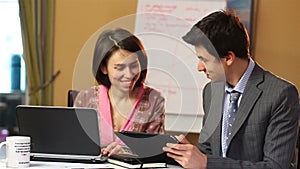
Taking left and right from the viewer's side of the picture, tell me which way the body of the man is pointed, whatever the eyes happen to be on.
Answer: facing the viewer and to the left of the viewer

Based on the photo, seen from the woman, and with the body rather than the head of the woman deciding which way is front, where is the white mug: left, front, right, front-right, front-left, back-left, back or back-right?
front-right

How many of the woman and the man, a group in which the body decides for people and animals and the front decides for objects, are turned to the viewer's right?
0

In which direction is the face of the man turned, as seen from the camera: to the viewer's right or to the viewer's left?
to the viewer's left

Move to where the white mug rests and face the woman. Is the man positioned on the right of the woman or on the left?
right

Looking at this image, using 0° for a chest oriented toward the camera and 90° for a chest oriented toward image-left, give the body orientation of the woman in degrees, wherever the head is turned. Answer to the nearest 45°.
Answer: approximately 0°

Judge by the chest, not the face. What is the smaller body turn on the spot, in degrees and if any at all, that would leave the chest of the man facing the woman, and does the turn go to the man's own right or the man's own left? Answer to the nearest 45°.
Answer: approximately 45° to the man's own right

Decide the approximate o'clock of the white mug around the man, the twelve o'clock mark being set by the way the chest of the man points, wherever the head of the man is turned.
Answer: The white mug is roughly at 1 o'clock from the man.

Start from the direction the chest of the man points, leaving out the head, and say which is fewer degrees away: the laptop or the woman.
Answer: the laptop

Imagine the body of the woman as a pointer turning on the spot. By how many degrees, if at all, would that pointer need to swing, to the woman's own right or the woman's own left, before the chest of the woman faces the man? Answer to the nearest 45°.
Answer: approximately 45° to the woman's own left
